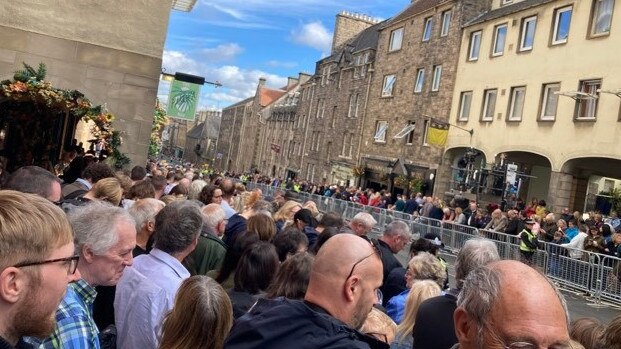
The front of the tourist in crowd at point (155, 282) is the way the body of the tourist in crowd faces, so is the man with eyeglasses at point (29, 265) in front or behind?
behind

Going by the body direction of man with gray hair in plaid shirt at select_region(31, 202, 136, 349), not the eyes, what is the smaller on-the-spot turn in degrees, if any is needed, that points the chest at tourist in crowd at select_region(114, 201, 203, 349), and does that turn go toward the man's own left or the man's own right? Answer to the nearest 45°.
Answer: approximately 45° to the man's own left

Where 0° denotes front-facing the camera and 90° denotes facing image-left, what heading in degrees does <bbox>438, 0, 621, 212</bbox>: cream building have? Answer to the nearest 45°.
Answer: approximately 45°

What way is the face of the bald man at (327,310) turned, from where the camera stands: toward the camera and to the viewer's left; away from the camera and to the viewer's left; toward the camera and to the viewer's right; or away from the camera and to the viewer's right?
away from the camera and to the viewer's right

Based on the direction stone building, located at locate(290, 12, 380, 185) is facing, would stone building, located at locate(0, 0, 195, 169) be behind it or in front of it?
in front
